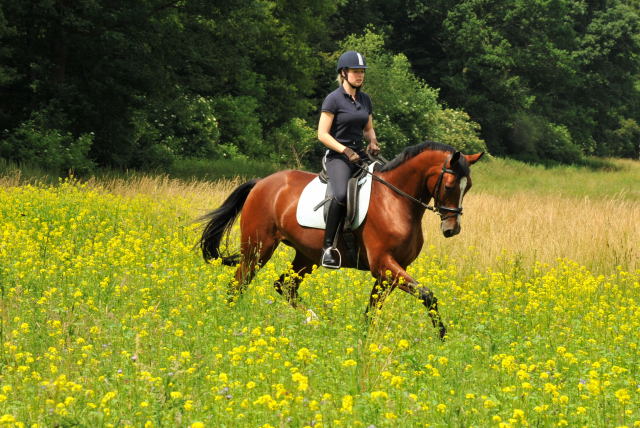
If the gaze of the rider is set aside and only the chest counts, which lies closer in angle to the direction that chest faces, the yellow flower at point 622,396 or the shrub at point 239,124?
the yellow flower

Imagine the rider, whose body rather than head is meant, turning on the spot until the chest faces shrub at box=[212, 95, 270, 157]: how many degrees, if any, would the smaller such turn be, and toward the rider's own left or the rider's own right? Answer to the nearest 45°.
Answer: approximately 135° to the rider's own left

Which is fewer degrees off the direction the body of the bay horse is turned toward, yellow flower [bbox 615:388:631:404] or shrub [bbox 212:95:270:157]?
the yellow flower

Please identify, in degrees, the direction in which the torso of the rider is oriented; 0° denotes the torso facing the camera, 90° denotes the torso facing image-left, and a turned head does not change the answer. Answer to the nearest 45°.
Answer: approximately 315°

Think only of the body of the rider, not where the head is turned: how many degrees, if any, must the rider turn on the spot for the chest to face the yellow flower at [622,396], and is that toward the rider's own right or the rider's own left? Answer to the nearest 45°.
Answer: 0° — they already face it
